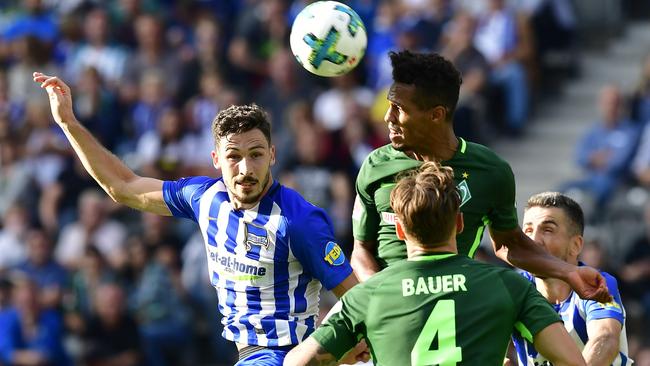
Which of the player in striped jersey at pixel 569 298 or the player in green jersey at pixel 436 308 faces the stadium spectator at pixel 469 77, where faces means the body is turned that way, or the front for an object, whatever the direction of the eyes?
the player in green jersey

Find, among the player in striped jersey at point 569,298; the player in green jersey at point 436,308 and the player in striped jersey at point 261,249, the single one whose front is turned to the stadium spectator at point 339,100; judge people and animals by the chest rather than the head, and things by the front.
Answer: the player in green jersey
